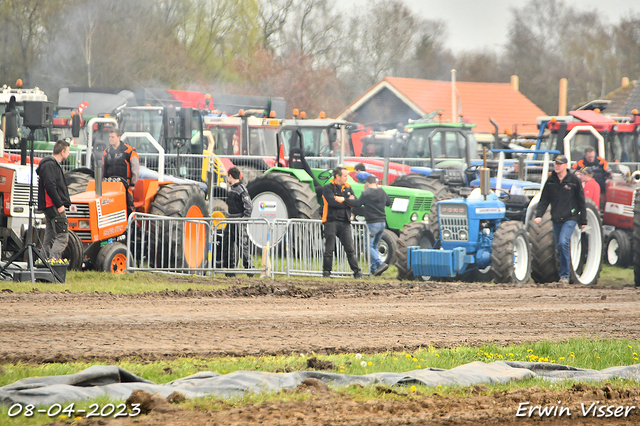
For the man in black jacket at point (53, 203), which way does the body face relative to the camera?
to the viewer's right

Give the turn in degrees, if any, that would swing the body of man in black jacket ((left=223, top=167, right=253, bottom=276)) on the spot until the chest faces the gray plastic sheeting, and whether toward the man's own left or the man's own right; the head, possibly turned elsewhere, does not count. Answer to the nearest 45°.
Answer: approximately 45° to the man's own left

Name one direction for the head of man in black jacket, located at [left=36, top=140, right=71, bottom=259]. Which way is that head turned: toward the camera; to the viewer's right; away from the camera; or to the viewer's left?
to the viewer's right

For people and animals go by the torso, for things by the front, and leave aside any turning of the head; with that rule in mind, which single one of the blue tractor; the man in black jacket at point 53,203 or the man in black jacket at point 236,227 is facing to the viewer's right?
the man in black jacket at point 53,203

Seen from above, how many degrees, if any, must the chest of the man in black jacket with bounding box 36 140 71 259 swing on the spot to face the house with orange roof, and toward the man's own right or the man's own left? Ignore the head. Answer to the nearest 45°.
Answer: approximately 45° to the man's own left

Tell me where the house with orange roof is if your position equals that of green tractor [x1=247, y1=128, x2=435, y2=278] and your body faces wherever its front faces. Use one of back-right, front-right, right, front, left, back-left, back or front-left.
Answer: back-left
